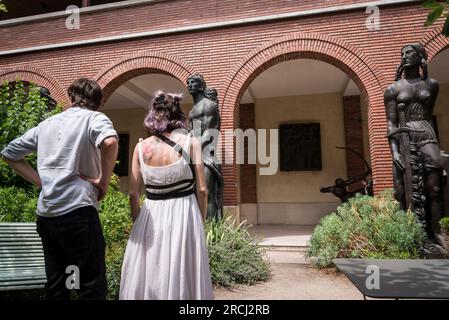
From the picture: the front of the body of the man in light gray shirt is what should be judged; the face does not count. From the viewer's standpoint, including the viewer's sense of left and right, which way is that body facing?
facing away from the viewer and to the right of the viewer

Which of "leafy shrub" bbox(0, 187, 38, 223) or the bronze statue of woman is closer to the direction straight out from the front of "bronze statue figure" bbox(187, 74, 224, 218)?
the leafy shrub

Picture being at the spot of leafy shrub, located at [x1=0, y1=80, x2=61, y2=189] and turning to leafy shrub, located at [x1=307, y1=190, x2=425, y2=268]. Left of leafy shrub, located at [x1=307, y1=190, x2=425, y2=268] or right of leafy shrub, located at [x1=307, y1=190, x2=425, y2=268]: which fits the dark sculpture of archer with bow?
left

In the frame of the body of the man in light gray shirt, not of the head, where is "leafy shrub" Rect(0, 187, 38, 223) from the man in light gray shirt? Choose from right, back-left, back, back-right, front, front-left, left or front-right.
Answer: front-left

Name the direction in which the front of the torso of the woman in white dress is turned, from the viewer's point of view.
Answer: away from the camera

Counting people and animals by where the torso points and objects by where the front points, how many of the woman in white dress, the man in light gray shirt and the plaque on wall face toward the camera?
1
